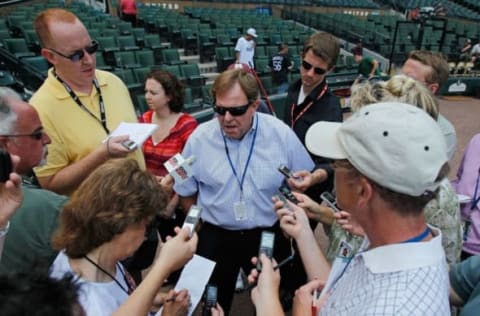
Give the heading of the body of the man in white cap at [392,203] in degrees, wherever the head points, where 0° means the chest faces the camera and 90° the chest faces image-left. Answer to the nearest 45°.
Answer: approximately 135°

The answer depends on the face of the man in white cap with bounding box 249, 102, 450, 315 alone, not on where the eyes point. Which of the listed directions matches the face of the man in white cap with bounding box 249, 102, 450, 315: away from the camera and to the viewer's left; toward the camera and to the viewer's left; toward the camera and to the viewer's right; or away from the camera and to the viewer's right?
away from the camera and to the viewer's left
